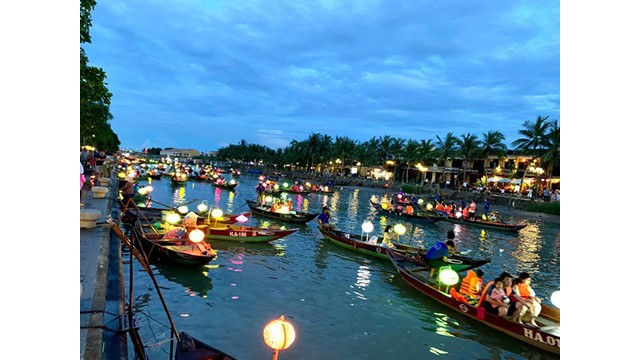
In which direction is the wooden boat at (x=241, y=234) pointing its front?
to the viewer's right

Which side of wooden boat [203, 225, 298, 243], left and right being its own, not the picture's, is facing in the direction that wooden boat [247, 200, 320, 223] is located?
left

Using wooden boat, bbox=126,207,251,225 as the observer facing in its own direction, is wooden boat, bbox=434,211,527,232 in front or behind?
in front

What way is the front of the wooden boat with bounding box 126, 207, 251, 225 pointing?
to the viewer's right

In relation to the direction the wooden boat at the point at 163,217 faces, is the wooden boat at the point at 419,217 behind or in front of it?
in front

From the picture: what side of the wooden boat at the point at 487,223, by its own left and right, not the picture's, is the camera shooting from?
right

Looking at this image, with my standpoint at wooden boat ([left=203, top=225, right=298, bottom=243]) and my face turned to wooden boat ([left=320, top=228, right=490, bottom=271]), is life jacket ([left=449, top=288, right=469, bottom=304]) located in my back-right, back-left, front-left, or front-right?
front-right
